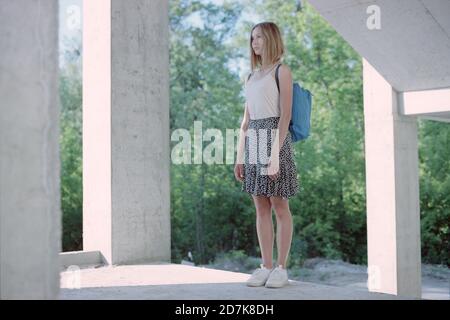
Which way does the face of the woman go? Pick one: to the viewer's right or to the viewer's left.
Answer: to the viewer's left

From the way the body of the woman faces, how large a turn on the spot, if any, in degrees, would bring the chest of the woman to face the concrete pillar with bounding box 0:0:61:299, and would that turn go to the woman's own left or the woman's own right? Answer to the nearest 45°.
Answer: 0° — they already face it

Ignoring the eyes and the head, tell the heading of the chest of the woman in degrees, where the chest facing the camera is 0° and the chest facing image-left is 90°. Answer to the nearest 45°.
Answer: approximately 45°

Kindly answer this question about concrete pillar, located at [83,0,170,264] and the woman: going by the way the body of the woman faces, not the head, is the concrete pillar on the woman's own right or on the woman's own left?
on the woman's own right

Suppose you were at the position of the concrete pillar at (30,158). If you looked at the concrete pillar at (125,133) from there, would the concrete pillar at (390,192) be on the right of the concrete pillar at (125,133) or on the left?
right
